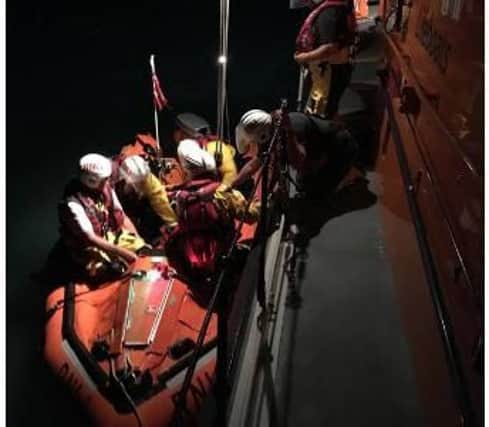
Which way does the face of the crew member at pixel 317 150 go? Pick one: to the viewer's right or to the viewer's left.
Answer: to the viewer's left

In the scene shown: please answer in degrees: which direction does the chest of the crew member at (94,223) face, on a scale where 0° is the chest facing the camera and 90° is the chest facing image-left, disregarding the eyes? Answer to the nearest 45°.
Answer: approximately 315°

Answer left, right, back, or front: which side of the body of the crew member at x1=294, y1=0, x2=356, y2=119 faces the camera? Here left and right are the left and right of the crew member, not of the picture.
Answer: left

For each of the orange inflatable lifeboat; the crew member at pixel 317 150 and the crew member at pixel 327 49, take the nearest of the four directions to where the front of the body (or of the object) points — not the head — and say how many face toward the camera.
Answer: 1

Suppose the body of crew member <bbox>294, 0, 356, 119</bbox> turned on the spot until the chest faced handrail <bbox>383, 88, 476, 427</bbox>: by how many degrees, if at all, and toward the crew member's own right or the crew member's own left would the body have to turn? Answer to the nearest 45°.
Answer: approximately 90° to the crew member's own left

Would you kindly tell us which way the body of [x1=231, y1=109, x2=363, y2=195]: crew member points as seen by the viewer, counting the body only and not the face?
to the viewer's left

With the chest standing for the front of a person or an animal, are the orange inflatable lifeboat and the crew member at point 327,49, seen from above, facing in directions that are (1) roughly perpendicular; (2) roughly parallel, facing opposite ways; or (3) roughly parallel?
roughly perpendicular

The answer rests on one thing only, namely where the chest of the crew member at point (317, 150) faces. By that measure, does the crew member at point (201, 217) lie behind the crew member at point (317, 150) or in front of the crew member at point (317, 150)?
in front

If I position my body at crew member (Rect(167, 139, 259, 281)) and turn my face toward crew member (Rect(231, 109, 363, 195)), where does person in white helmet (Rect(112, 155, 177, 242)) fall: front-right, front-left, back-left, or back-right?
back-left

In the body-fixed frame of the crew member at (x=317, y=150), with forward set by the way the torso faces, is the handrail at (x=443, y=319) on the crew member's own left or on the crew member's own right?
on the crew member's own left

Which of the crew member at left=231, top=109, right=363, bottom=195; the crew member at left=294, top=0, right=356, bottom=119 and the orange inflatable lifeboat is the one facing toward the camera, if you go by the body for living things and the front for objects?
the orange inflatable lifeboat

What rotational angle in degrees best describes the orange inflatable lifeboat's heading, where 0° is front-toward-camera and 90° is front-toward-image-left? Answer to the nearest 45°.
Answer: approximately 0°

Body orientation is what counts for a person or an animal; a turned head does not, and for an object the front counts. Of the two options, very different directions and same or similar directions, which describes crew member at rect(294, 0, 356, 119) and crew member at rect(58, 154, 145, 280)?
very different directions

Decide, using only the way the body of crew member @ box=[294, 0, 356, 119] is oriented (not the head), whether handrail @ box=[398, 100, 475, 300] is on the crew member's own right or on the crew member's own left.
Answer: on the crew member's own left

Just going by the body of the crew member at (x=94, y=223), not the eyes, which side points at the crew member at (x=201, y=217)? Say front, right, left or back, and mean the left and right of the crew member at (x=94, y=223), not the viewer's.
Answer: front
